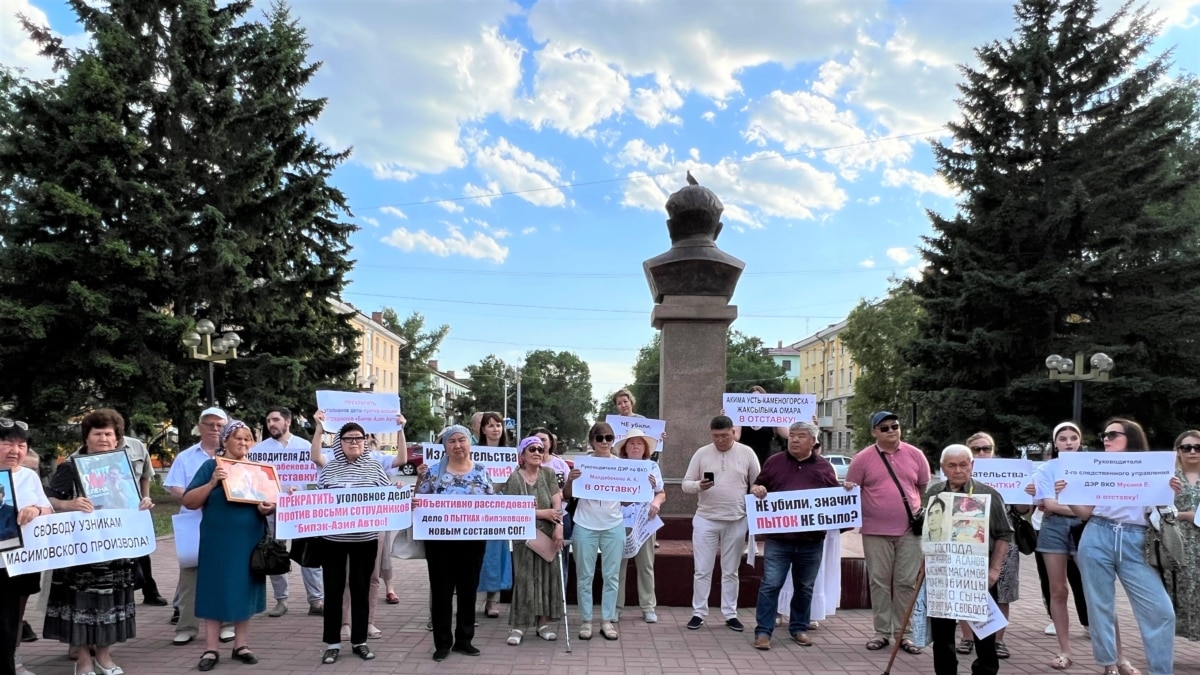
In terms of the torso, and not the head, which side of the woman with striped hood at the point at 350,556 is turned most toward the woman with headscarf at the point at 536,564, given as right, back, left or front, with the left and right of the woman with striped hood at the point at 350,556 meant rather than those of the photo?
left

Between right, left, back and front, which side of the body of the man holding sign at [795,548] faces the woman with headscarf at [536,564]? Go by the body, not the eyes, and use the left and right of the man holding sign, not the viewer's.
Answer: right

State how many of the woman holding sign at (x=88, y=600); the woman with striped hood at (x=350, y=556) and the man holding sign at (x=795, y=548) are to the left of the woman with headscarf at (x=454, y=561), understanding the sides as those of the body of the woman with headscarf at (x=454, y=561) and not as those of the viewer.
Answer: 1

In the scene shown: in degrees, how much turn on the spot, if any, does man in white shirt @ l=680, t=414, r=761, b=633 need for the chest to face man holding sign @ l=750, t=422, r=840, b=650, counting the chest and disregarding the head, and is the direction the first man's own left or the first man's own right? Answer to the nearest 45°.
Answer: approximately 45° to the first man's own left
